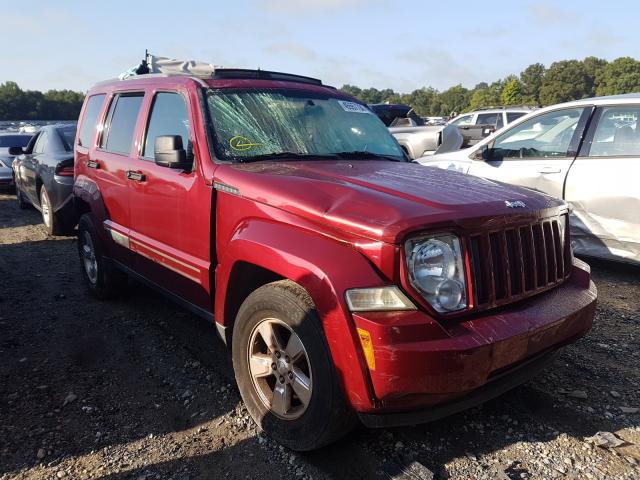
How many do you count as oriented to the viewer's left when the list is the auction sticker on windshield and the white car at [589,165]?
1

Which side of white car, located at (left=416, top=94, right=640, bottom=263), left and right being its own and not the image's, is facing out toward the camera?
left

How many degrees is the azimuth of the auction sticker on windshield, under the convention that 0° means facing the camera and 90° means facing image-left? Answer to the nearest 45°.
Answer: approximately 315°

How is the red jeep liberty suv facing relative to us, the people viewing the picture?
facing the viewer and to the right of the viewer

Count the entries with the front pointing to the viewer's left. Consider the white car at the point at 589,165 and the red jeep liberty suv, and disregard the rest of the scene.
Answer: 1
